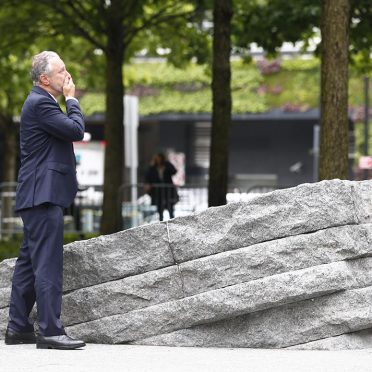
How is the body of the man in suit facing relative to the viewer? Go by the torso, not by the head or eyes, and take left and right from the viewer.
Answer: facing to the right of the viewer

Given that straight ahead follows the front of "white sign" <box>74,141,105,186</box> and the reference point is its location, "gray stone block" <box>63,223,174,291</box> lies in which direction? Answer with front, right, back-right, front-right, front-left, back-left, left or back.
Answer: front

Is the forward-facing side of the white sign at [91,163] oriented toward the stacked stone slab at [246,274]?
yes

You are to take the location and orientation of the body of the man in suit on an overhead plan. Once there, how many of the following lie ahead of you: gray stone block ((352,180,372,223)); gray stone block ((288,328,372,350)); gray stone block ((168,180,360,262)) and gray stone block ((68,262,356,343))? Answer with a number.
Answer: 4

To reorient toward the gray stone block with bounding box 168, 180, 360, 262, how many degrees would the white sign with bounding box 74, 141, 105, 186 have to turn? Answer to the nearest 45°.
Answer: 0° — it already faces it

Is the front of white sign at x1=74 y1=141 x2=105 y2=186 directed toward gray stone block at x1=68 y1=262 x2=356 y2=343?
yes

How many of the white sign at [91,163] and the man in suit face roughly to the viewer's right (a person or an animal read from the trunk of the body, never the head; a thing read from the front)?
1

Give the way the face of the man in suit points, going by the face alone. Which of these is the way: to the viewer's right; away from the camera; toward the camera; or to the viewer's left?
to the viewer's right

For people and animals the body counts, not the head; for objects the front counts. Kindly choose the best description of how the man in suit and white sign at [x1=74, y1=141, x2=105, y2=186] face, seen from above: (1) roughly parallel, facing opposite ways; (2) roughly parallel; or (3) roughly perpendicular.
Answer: roughly perpendicular

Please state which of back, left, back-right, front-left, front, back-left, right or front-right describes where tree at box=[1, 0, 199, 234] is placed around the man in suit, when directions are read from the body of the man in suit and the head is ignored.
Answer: left

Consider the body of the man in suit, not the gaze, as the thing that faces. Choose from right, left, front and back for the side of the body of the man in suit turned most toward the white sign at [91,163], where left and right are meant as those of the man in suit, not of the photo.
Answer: left

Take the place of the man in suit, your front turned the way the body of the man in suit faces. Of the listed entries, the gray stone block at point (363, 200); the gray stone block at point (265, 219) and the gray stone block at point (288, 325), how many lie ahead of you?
3

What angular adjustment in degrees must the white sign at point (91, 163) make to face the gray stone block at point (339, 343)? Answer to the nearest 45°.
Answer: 0° — it already faces it

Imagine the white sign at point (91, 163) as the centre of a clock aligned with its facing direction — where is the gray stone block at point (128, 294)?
The gray stone block is roughly at 12 o'clock from the white sign.

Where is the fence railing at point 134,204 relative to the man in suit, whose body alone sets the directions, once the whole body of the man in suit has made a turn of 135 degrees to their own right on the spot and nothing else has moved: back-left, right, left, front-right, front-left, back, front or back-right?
back-right

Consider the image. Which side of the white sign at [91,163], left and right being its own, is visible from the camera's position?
front

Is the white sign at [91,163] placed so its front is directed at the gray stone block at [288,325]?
yes

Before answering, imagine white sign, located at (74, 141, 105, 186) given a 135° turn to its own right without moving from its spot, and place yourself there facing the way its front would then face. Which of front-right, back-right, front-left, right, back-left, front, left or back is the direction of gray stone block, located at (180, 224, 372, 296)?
back-left
